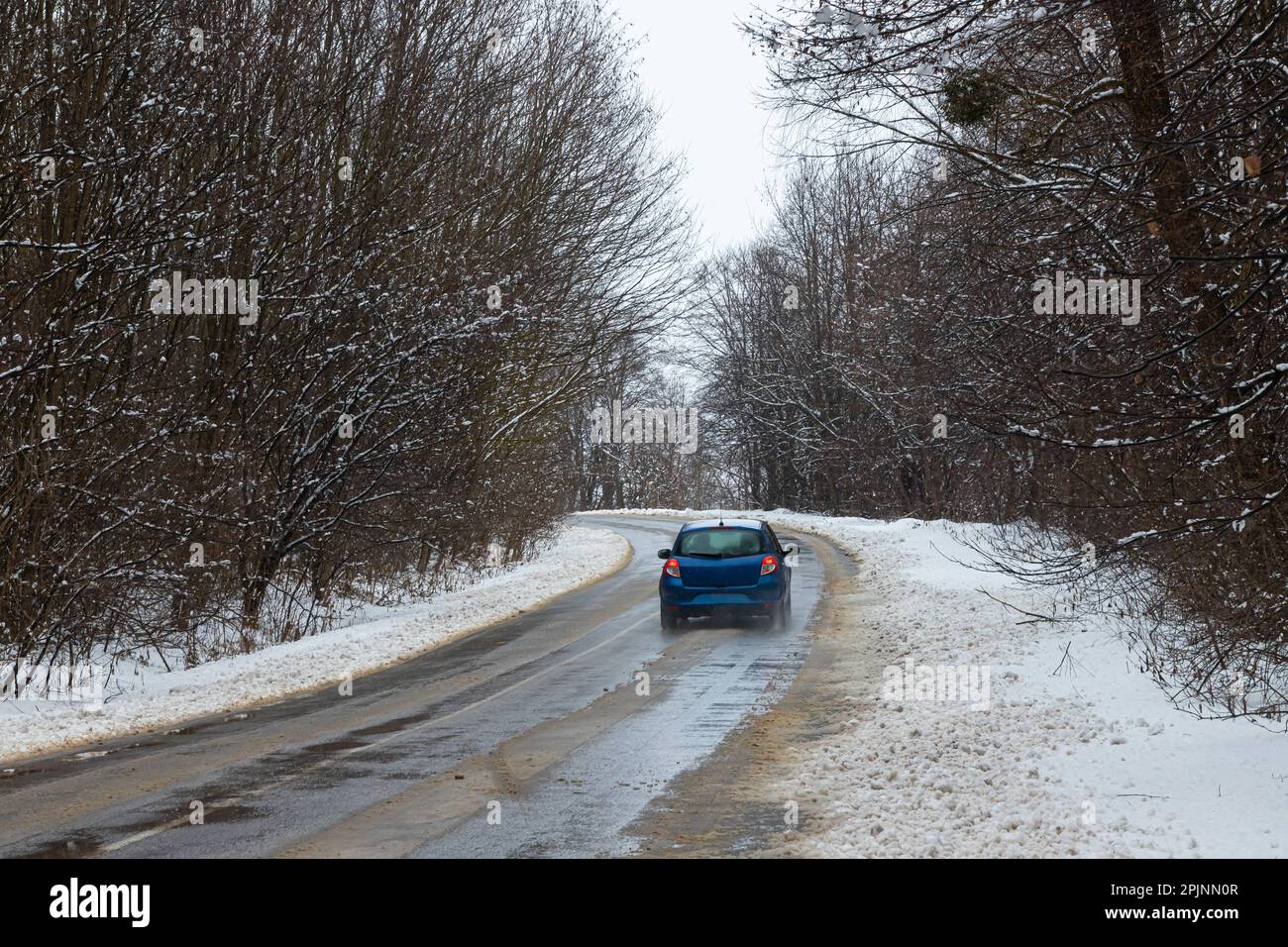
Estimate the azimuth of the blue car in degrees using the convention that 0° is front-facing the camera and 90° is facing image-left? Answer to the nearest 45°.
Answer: approximately 180°
